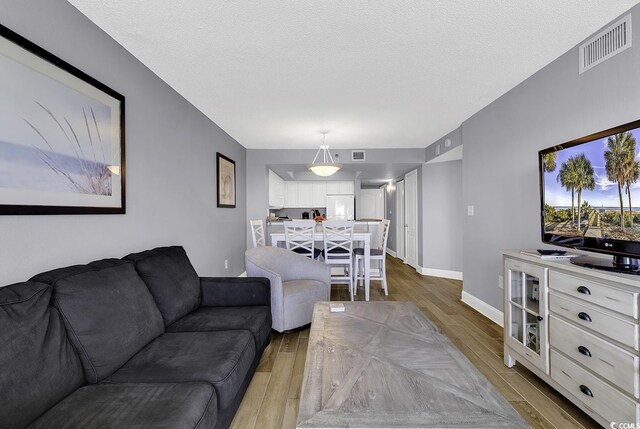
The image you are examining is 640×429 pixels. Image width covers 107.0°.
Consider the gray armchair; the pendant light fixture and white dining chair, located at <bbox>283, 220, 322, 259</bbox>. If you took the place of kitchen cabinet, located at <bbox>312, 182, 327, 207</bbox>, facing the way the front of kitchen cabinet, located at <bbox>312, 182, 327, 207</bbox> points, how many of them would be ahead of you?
3

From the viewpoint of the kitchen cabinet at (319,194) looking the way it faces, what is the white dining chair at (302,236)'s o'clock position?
The white dining chair is roughly at 12 o'clock from the kitchen cabinet.

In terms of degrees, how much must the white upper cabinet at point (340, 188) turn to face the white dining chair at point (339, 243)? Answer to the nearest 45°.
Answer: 0° — it already faces it

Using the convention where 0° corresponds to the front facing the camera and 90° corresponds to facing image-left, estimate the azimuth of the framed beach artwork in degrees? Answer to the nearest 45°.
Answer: approximately 315°

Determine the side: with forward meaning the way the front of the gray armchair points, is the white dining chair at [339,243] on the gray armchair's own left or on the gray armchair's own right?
on the gray armchair's own left

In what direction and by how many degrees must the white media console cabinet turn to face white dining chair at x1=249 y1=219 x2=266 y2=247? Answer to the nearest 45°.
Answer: approximately 45° to its right

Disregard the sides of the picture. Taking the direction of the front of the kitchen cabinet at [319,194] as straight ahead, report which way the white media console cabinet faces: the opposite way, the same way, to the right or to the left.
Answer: to the right

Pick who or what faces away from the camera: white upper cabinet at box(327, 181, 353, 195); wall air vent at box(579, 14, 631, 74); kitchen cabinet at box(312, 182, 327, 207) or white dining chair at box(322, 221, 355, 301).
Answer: the white dining chair

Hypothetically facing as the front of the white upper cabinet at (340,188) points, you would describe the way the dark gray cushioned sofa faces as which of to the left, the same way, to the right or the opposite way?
to the left

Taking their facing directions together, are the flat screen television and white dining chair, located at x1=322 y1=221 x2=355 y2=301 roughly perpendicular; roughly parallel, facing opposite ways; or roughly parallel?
roughly perpendicular

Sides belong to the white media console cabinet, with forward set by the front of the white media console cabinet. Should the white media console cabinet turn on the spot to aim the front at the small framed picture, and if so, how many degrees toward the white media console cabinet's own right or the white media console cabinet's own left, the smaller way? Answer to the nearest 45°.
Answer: approximately 45° to the white media console cabinet's own right

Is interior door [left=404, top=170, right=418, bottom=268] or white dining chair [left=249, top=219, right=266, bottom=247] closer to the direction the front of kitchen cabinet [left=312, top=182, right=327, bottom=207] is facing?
the white dining chair

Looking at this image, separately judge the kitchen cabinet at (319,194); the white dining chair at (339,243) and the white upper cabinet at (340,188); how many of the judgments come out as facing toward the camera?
2

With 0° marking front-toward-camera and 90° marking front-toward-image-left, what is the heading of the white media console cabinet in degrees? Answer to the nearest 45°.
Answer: approximately 45°

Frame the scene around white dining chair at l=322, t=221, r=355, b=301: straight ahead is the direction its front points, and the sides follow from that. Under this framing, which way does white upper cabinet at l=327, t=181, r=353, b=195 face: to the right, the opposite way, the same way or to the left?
the opposite way

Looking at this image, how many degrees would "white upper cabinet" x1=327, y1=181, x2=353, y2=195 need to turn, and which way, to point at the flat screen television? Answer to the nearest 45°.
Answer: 0° — it already faces it
